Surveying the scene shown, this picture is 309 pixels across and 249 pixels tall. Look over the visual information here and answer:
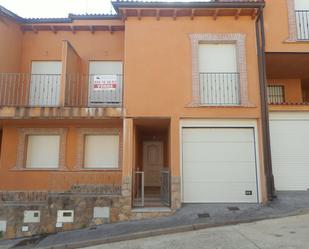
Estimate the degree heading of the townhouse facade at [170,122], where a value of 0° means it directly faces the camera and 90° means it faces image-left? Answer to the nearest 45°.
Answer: approximately 0°

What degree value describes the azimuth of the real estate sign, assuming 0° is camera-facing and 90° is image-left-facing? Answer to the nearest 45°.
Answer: approximately 0°
